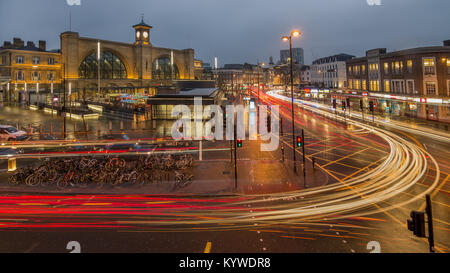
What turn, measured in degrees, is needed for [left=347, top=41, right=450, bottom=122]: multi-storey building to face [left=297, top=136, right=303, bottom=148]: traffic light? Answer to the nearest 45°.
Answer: approximately 45° to its left

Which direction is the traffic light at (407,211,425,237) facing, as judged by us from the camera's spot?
facing away from the viewer and to the left of the viewer

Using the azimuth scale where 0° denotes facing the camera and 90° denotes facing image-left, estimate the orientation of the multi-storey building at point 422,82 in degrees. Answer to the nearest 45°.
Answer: approximately 45°

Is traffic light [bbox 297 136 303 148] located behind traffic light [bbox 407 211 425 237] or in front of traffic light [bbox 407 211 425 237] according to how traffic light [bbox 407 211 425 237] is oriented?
in front
